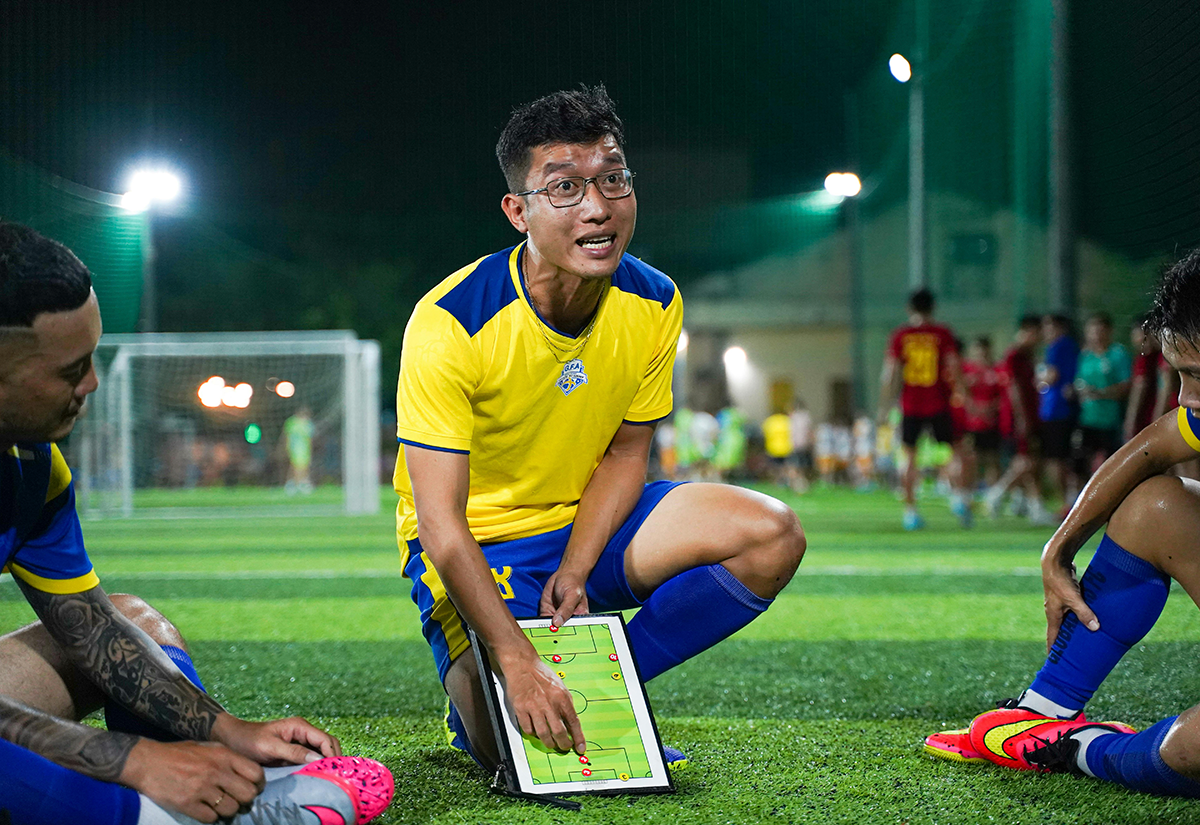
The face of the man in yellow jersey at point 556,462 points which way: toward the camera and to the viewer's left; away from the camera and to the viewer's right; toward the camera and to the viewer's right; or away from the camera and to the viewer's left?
toward the camera and to the viewer's right

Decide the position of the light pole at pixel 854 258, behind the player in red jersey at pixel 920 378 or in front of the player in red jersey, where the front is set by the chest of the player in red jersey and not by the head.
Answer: in front

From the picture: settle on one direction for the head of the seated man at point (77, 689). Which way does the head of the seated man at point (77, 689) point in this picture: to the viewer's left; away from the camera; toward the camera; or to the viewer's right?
to the viewer's right

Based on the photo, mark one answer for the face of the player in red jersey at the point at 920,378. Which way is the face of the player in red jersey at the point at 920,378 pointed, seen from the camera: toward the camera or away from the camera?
away from the camera

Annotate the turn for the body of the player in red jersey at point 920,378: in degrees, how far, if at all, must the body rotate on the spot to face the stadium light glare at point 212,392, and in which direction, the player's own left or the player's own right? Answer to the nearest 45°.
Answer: approximately 45° to the player's own left

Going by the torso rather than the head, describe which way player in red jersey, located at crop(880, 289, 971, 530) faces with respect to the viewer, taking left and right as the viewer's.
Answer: facing away from the viewer

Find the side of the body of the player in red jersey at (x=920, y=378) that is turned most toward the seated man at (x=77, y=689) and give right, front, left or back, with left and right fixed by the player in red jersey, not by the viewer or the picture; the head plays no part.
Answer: back

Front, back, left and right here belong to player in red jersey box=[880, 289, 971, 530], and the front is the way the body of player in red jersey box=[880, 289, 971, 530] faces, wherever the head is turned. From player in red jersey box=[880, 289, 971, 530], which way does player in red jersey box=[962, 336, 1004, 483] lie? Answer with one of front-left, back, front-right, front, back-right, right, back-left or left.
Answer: front

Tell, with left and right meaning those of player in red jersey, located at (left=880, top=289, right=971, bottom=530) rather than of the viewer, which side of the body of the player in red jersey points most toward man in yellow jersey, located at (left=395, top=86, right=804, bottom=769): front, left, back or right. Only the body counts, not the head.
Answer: back

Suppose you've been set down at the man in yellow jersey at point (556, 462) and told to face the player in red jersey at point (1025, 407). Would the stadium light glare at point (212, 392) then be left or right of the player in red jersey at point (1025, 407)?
left

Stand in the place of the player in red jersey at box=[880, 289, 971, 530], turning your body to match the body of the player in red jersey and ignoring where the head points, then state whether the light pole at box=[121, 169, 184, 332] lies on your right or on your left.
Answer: on your left

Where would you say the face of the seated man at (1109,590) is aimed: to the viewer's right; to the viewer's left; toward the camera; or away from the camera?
to the viewer's left
